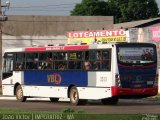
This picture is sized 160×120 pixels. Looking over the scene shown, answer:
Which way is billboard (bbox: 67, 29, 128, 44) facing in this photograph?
toward the camera

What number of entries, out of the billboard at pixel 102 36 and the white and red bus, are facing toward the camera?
1

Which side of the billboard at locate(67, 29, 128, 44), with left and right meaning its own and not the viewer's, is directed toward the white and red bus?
front
